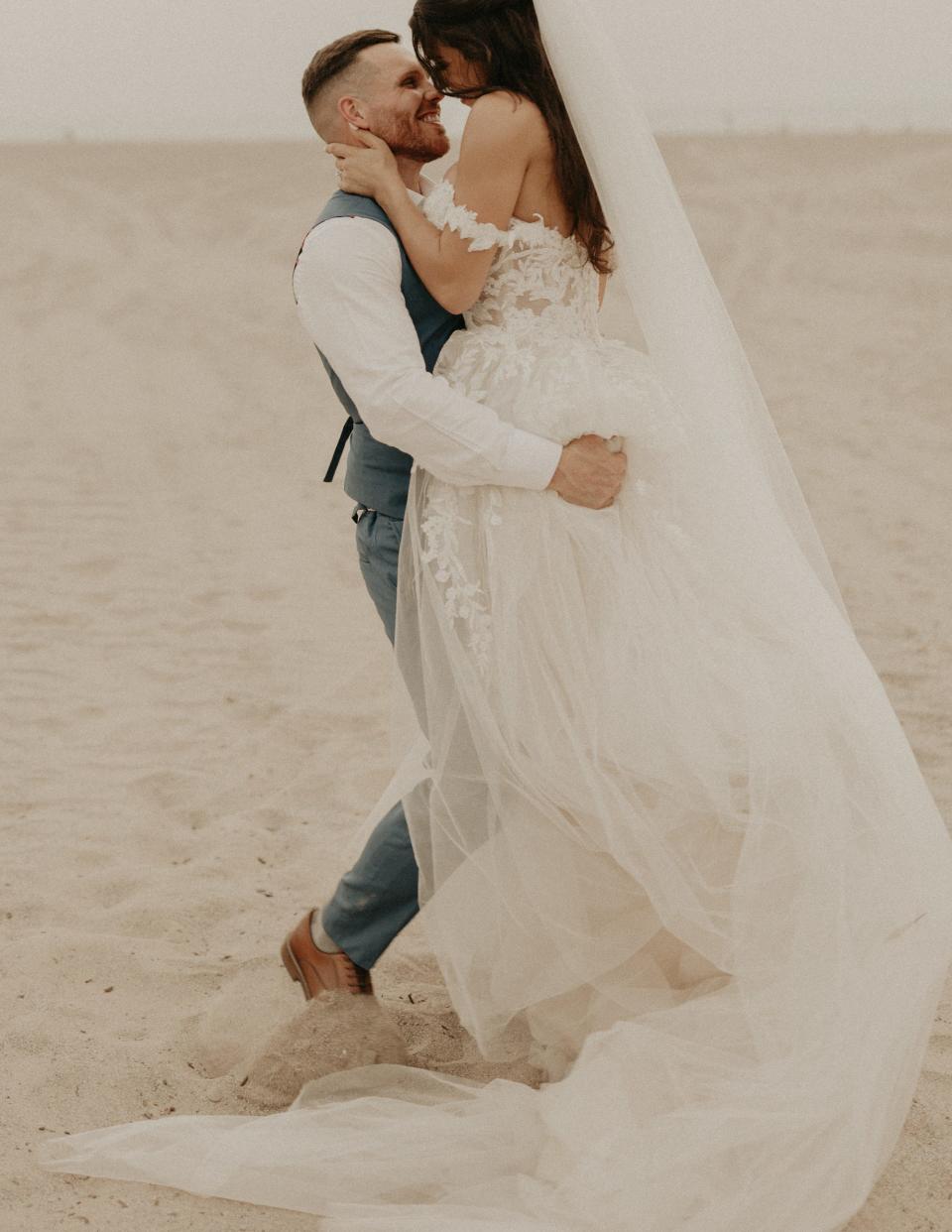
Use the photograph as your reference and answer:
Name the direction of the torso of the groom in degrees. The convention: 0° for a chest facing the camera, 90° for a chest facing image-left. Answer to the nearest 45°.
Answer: approximately 270°

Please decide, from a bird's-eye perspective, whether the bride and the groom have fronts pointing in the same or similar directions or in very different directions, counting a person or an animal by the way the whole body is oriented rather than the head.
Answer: very different directions

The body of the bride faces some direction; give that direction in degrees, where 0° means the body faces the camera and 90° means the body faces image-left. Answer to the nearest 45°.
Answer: approximately 90°
